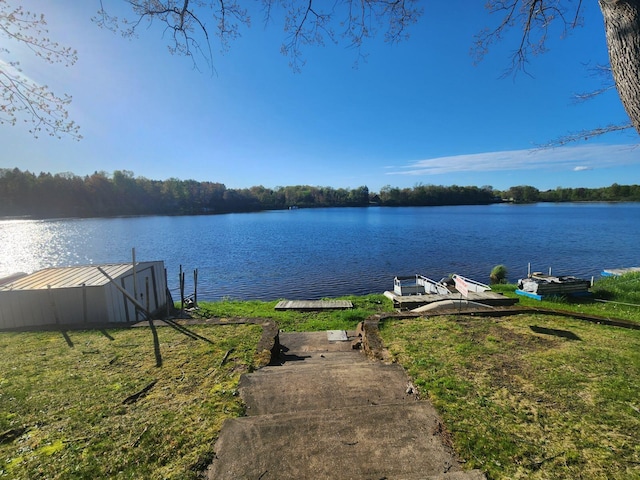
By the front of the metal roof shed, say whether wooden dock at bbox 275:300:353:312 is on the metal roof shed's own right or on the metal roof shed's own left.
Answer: on the metal roof shed's own left

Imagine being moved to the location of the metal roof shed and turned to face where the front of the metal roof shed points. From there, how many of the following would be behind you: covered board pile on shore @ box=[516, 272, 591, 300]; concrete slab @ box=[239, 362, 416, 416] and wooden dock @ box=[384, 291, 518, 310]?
0

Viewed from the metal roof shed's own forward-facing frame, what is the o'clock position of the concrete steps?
The concrete steps is roughly at 1 o'clock from the metal roof shed.

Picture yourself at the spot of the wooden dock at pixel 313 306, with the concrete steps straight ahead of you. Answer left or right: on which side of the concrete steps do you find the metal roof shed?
right

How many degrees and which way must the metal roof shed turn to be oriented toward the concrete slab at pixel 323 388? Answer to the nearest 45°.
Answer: approximately 45° to its right

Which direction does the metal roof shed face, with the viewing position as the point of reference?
facing the viewer and to the right of the viewer

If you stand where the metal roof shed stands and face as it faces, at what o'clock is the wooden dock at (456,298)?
The wooden dock is roughly at 11 o'clock from the metal roof shed.

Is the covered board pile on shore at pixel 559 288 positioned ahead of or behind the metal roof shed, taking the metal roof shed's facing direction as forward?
ahead
